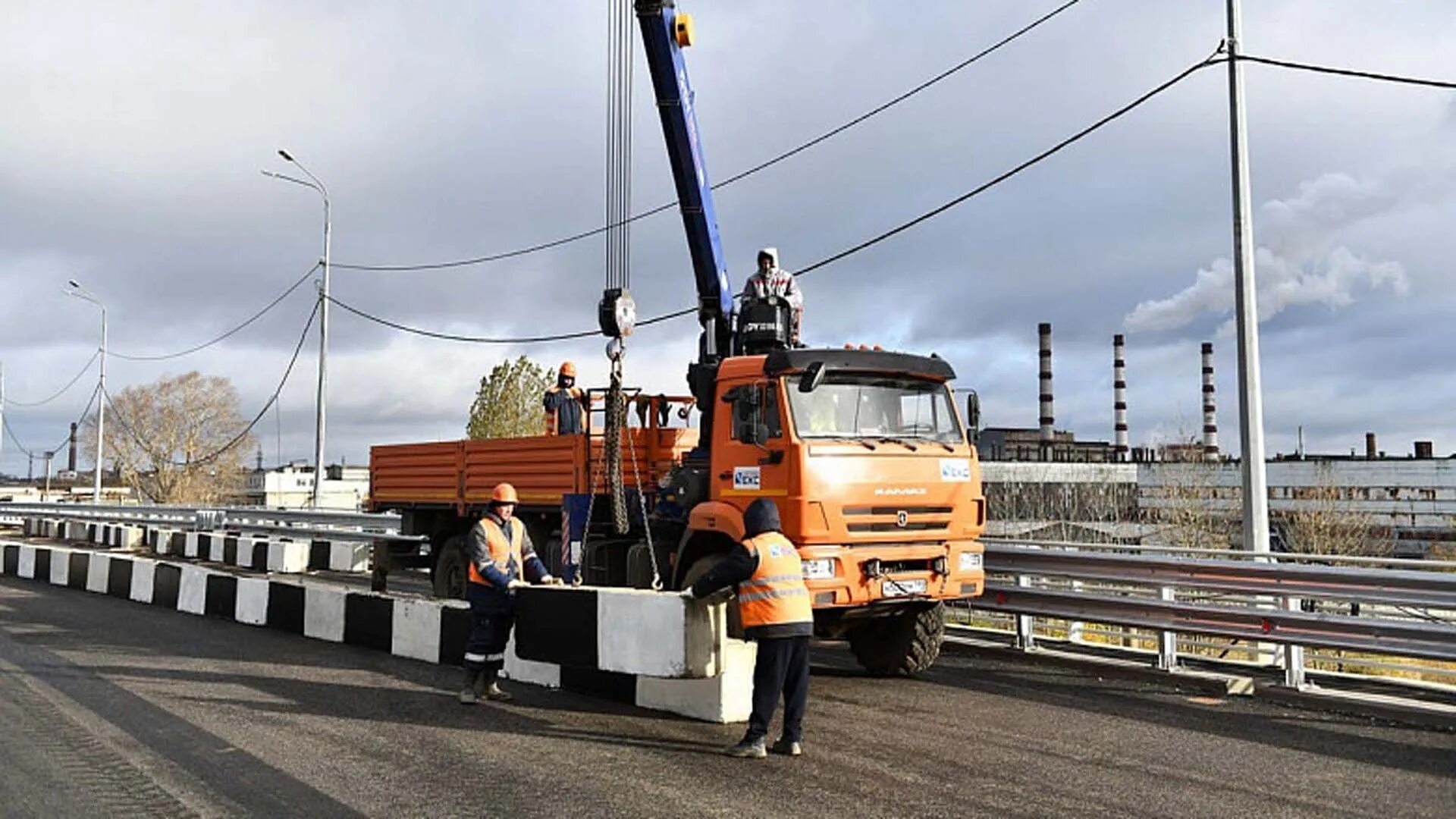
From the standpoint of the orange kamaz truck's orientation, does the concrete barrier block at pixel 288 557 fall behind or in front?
behind

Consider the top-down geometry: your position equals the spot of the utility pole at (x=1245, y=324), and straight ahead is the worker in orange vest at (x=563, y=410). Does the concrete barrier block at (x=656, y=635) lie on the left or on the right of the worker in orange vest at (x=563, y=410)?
left

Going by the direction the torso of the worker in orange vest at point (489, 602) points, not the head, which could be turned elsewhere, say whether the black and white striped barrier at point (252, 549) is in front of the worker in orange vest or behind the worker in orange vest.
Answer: behind

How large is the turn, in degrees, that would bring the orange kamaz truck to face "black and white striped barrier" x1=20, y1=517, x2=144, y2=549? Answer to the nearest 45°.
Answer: approximately 180°

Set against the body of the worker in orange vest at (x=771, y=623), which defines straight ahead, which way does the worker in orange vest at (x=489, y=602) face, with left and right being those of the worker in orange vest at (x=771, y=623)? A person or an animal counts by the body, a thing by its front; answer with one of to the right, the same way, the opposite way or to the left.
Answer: the opposite way

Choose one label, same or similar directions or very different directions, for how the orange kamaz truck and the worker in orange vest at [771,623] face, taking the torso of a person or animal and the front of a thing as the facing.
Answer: very different directions

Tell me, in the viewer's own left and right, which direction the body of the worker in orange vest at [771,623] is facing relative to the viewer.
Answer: facing away from the viewer and to the left of the viewer
